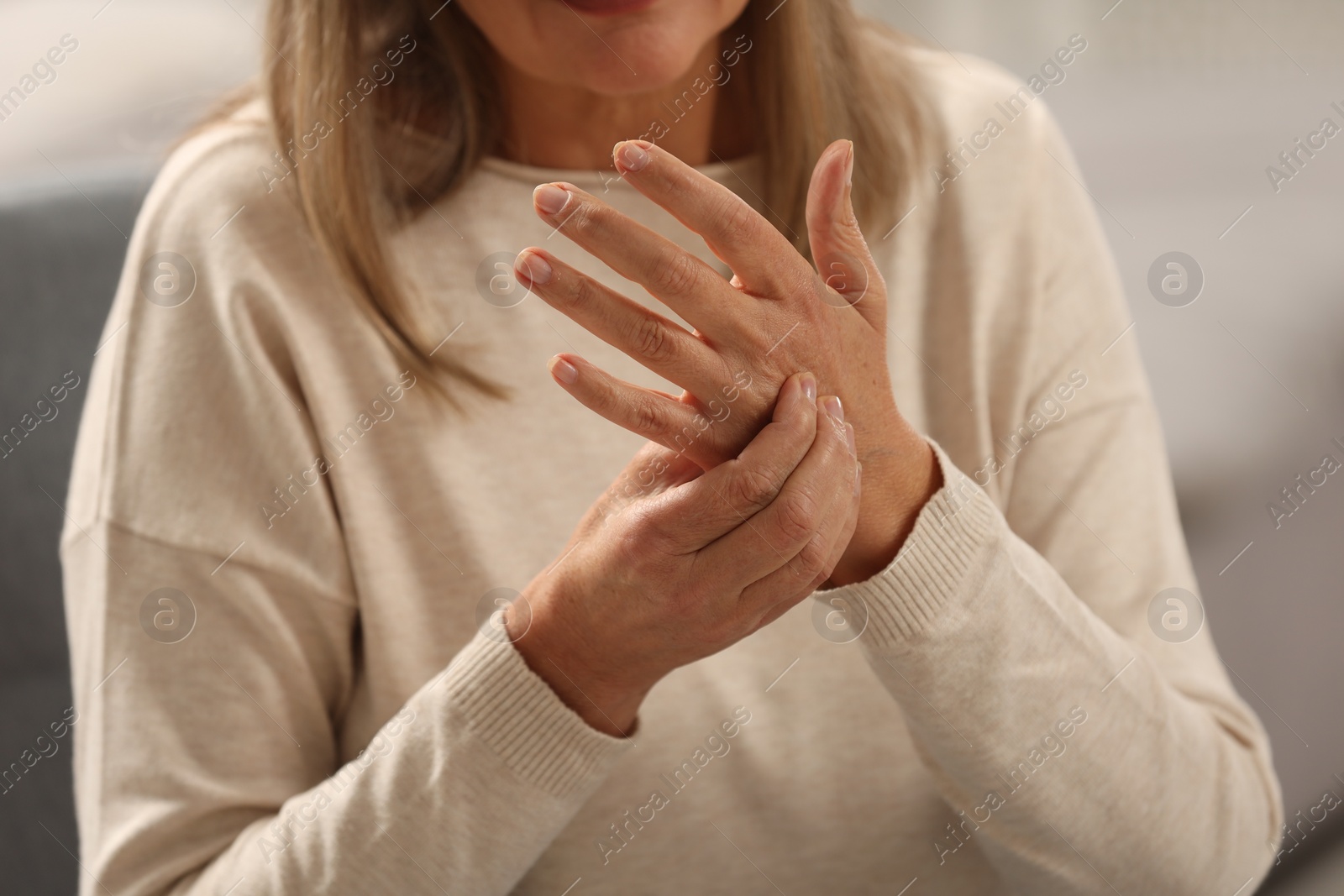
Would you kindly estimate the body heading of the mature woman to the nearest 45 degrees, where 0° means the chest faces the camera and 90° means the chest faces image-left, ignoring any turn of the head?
approximately 0°
